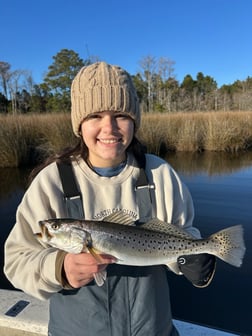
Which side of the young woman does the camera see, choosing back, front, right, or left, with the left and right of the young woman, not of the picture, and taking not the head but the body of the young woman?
front

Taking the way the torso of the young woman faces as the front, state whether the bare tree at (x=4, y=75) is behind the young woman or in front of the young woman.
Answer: behind
